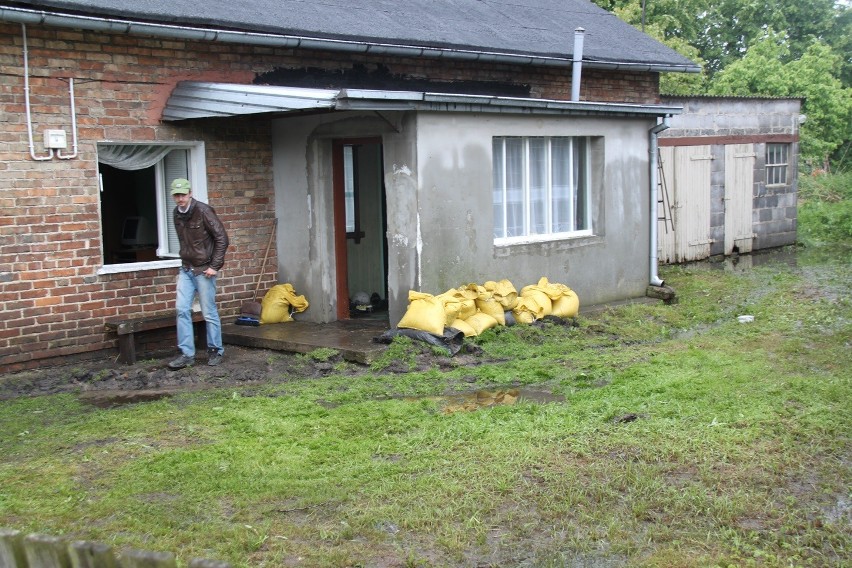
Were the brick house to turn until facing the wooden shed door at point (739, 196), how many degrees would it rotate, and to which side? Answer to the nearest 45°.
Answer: approximately 90° to its left

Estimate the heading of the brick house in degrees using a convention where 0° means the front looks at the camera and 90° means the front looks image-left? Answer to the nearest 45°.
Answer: approximately 315°

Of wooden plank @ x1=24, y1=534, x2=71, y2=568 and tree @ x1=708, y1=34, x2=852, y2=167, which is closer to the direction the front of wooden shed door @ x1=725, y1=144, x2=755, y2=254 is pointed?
the wooden plank

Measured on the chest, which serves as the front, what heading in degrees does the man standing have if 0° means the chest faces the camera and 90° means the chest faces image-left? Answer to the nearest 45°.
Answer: approximately 45°

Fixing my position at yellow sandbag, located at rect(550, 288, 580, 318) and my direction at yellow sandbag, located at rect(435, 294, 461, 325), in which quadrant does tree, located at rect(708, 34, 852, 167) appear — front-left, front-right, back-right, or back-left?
back-right

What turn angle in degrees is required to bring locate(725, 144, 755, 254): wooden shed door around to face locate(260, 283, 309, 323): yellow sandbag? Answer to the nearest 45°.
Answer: approximately 45° to its right

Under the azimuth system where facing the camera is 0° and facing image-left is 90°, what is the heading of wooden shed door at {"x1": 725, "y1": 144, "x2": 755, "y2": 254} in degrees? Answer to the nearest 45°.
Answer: approximately 0°

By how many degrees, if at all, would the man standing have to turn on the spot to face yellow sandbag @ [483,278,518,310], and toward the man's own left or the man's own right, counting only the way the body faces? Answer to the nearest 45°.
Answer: approximately 135° to the man's own left

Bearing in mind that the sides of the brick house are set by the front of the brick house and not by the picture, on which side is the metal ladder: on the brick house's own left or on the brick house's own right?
on the brick house's own left
